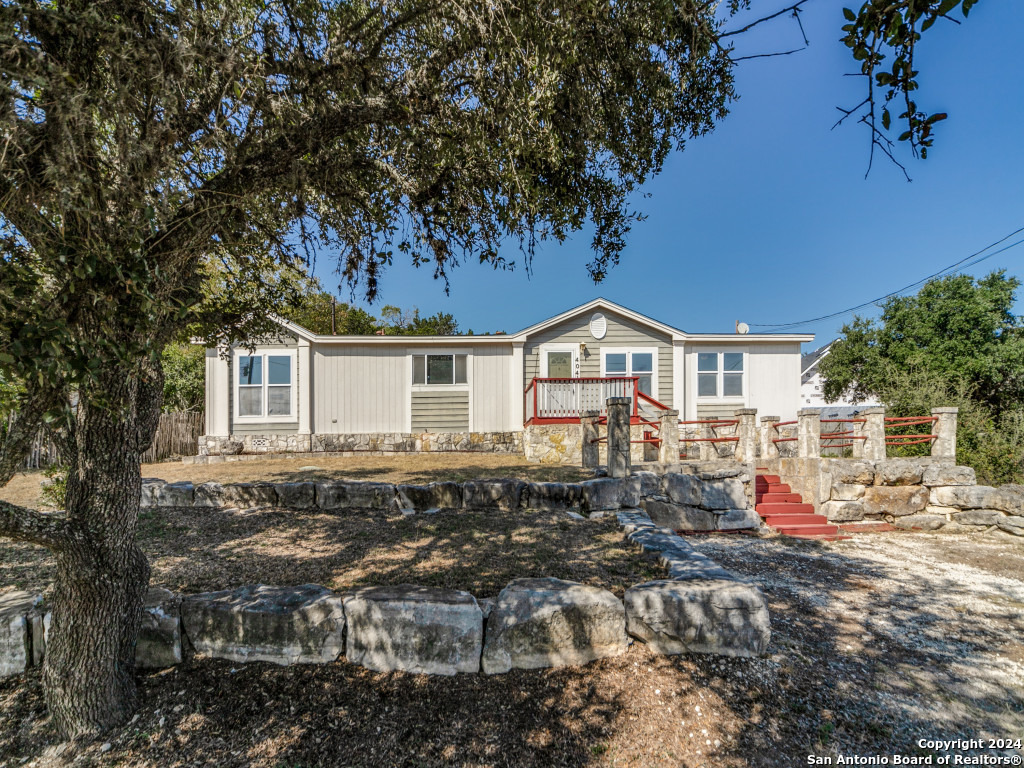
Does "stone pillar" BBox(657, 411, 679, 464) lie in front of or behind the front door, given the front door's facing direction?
in front

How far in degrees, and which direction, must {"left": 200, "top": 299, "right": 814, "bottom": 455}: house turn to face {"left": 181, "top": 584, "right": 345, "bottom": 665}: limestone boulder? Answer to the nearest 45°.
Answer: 0° — it already faces it

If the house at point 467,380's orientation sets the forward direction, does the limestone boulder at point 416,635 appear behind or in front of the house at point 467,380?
in front

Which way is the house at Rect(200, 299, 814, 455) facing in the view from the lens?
facing the viewer

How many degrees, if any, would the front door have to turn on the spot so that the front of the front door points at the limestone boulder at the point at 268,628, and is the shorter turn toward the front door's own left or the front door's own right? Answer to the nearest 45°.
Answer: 0° — it already faces it

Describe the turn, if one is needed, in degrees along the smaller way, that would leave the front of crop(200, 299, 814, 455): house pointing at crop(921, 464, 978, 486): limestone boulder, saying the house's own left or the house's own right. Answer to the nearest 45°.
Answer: approximately 45° to the house's own left

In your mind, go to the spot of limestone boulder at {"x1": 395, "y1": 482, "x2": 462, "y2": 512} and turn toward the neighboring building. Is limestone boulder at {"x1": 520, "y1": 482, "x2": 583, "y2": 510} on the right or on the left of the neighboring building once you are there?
right
